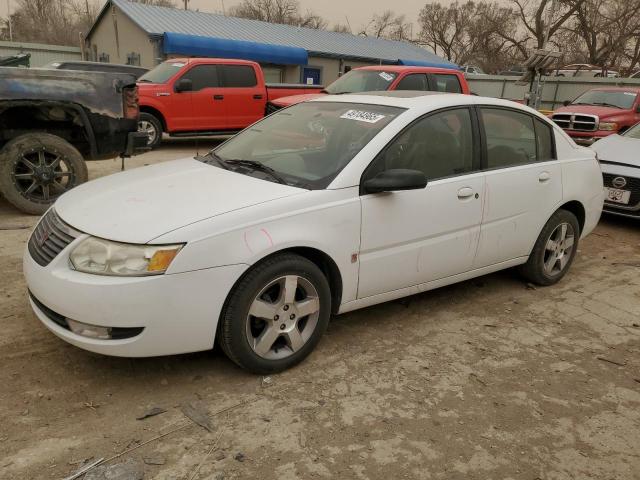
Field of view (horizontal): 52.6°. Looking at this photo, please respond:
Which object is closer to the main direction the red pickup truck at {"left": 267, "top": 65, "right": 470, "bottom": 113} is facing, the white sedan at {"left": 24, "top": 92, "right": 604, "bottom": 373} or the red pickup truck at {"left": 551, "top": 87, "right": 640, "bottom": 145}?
the white sedan

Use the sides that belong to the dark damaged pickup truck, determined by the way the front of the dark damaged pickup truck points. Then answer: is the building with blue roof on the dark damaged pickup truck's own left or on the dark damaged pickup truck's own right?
on the dark damaged pickup truck's own right

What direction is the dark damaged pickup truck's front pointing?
to the viewer's left

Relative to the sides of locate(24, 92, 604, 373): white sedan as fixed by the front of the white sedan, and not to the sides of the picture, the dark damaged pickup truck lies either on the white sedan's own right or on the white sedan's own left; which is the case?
on the white sedan's own right

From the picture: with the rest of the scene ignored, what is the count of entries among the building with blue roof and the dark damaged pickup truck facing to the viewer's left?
1

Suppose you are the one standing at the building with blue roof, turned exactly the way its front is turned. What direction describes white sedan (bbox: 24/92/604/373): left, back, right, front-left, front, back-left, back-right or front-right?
front-right

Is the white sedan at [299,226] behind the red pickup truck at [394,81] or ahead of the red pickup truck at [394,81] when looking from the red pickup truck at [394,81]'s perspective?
ahead

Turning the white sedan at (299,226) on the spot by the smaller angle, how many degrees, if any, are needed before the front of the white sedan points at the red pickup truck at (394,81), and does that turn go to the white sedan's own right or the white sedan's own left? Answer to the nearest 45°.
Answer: approximately 135° to the white sedan's own right

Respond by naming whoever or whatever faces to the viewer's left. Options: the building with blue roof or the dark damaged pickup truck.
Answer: the dark damaged pickup truck

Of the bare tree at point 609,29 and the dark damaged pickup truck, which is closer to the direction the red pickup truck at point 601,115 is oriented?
the dark damaged pickup truck

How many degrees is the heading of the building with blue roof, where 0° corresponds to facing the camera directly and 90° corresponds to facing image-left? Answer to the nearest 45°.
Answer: approximately 315°

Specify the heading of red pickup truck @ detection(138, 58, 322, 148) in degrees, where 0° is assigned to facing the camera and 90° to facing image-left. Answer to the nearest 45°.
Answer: approximately 45°

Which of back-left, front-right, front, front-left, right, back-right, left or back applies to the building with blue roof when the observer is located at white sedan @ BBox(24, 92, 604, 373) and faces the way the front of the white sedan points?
back-right
